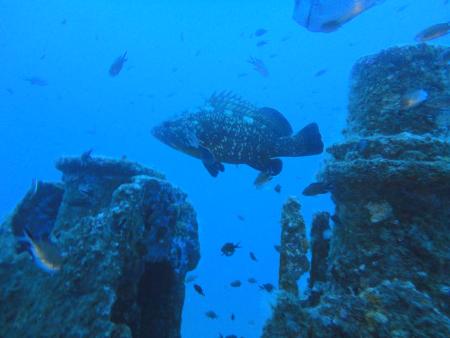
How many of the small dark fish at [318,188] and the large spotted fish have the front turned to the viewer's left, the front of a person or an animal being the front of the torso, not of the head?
2

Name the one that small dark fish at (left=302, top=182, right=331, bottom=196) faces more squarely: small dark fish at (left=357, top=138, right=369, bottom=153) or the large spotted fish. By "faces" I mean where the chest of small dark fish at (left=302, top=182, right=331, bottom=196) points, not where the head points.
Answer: the large spotted fish

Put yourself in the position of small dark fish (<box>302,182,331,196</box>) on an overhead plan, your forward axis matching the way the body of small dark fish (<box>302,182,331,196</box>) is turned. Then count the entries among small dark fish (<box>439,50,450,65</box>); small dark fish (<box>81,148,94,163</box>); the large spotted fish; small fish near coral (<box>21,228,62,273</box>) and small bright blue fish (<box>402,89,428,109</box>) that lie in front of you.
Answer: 3

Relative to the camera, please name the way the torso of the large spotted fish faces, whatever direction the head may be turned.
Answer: to the viewer's left

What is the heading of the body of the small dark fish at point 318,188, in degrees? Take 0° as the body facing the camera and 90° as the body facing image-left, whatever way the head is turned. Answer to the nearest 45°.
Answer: approximately 90°
